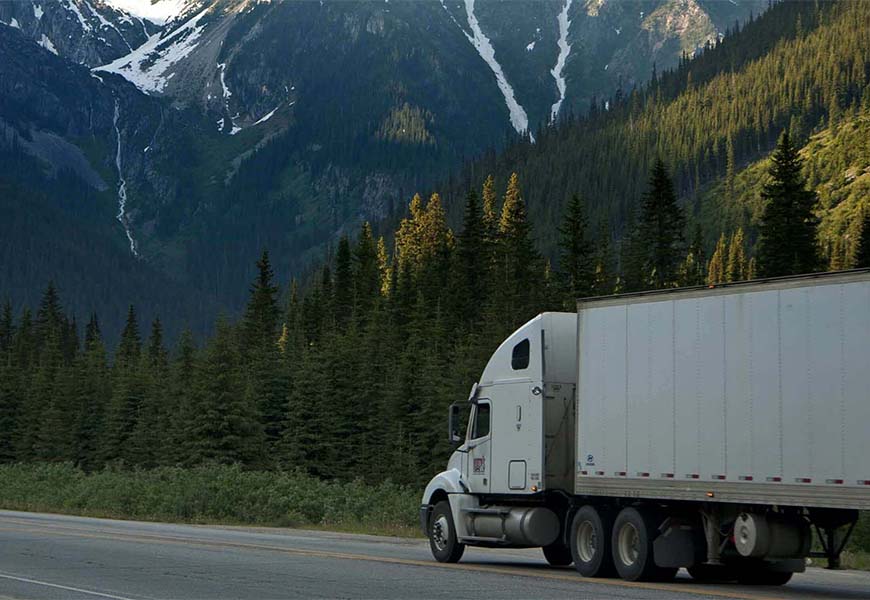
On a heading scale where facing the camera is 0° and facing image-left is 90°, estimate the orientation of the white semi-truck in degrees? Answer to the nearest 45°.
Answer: approximately 135°
